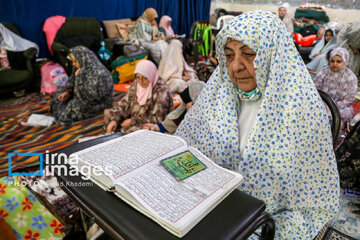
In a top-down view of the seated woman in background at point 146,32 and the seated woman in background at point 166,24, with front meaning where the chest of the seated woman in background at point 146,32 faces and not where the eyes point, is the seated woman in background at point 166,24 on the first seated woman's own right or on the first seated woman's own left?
on the first seated woman's own left

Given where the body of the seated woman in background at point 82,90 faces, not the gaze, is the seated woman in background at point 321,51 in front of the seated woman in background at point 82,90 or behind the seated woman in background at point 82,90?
behind
